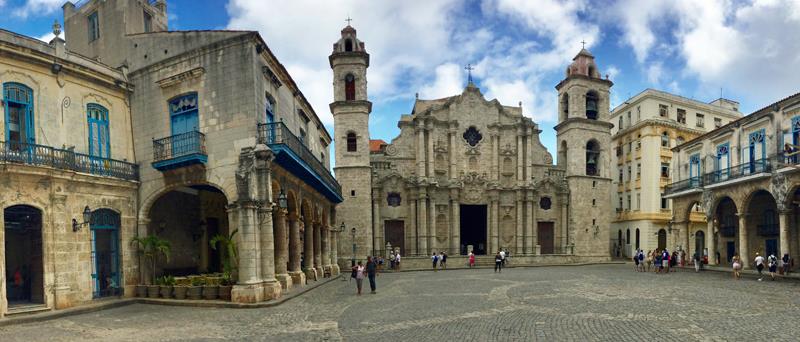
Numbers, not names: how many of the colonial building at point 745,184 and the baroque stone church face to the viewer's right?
0

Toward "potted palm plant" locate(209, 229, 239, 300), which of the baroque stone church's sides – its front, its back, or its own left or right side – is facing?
front

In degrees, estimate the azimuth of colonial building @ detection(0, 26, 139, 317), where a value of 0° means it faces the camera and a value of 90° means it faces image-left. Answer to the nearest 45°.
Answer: approximately 315°
